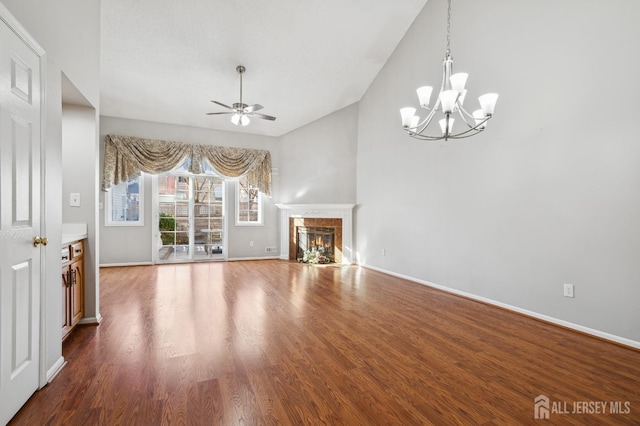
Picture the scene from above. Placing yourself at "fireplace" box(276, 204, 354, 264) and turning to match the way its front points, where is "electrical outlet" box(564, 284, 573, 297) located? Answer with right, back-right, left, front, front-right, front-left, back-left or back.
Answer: front-left

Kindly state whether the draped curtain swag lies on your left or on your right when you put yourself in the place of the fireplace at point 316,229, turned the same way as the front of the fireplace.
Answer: on your right

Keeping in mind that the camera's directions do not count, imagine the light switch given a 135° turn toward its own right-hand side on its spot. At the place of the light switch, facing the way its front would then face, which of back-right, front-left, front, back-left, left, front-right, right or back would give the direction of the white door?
back-left

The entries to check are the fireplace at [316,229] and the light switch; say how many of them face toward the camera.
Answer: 2

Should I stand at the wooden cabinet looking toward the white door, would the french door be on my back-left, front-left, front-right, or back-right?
back-left

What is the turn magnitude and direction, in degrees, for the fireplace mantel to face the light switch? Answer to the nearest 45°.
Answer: approximately 45° to its right

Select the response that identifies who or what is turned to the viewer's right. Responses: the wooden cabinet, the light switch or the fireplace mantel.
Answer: the wooden cabinet

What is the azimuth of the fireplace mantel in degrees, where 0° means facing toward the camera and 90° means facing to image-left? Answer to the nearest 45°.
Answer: approximately 0°

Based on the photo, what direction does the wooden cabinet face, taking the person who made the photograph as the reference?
facing to the right of the viewer

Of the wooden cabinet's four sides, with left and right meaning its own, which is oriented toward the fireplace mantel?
front

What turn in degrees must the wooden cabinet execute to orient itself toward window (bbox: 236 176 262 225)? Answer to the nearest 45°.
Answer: approximately 45° to its left
